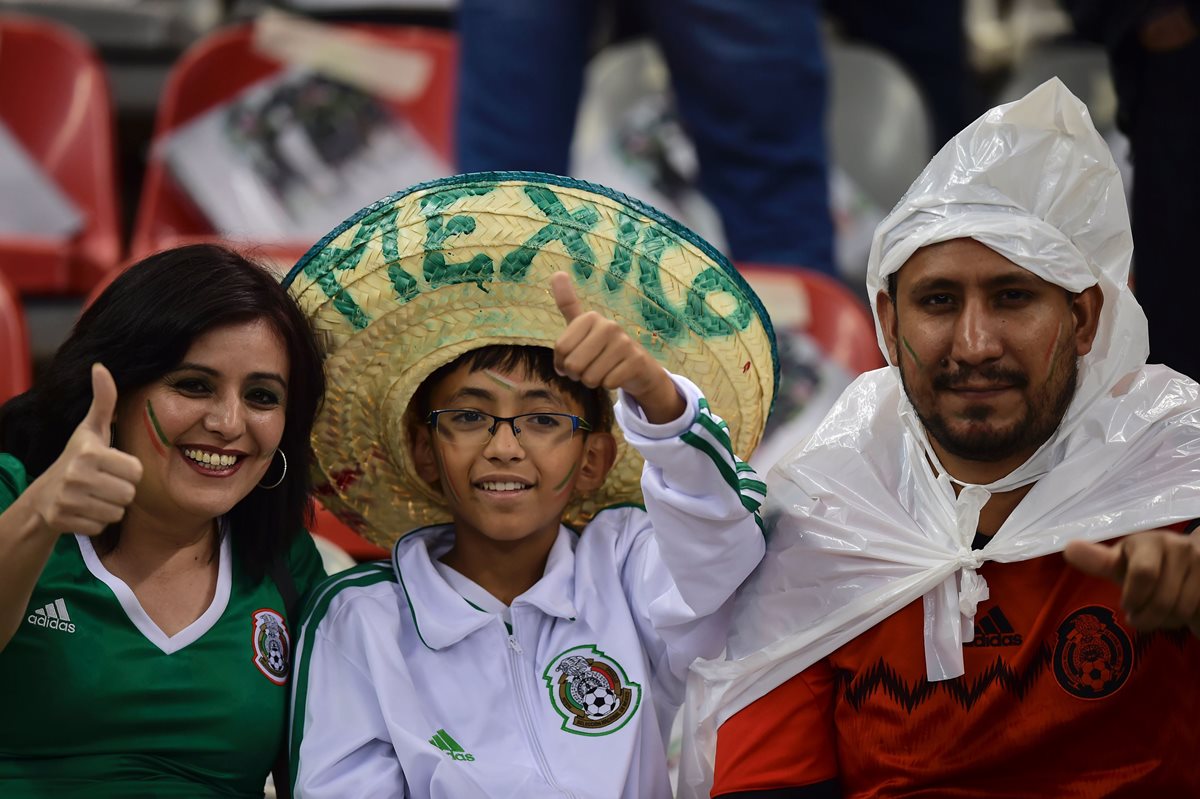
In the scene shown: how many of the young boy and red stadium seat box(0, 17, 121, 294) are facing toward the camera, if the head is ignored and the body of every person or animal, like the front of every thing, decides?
2

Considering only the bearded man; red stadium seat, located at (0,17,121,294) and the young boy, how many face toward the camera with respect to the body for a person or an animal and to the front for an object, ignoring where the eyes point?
3

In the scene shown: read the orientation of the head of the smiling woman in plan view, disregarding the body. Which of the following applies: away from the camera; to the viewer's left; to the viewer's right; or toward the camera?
toward the camera

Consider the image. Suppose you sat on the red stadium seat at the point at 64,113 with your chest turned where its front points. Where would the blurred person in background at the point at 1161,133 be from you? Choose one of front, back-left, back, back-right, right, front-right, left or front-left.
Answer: front-left

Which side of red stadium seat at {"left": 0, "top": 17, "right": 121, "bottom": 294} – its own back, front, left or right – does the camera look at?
front

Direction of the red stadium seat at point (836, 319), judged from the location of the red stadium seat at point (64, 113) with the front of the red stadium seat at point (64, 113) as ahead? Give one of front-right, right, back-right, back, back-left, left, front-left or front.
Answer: front-left

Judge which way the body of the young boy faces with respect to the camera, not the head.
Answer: toward the camera

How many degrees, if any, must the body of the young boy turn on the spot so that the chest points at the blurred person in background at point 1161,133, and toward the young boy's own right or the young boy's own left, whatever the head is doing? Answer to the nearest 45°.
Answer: approximately 135° to the young boy's own left

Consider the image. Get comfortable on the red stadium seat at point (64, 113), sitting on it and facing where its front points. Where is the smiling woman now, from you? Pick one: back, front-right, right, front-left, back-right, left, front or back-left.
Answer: front

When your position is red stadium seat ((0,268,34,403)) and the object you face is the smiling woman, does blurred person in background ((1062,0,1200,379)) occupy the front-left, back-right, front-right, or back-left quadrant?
front-left

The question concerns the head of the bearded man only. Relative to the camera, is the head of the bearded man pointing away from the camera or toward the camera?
toward the camera

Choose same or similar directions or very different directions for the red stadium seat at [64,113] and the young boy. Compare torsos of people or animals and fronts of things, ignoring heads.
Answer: same or similar directions

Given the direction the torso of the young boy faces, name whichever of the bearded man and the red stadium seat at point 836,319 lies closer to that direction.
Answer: the bearded man

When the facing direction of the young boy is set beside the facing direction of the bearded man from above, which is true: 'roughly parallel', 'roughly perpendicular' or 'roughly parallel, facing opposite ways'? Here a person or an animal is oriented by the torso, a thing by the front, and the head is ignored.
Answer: roughly parallel

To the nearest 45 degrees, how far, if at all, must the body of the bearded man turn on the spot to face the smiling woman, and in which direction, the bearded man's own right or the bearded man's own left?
approximately 90° to the bearded man's own right

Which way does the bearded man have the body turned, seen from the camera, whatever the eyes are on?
toward the camera

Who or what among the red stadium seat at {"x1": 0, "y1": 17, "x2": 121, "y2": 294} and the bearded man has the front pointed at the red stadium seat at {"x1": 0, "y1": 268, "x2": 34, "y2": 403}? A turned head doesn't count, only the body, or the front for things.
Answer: the red stadium seat at {"x1": 0, "y1": 17, "x2": 121, "y2": 294}

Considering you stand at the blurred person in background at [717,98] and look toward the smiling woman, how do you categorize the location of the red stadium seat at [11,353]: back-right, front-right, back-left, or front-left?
front-right

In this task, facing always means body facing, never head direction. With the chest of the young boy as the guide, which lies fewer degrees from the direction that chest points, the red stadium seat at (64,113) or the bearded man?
the bearded man
